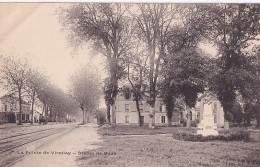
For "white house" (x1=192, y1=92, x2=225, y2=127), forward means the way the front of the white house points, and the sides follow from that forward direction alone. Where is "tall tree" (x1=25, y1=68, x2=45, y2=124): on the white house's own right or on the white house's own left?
on the white house's own right

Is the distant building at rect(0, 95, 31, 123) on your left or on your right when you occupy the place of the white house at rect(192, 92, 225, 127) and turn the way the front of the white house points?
on your right

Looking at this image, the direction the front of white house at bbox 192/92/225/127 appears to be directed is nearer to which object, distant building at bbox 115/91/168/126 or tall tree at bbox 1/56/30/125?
the tall tree

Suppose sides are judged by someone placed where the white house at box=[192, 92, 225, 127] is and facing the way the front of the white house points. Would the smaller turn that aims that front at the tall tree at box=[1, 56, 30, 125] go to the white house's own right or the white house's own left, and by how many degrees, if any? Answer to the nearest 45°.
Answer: approximately 90° to the white house's own right

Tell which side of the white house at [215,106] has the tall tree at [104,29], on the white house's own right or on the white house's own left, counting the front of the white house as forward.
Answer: on the white house's own right

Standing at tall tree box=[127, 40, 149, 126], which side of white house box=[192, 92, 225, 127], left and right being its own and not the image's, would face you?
right

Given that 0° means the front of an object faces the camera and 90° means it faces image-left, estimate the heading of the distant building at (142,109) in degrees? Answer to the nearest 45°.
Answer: approximately 0°

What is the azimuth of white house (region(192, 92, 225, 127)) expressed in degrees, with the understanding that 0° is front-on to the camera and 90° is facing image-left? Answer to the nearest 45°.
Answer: approximately 0°

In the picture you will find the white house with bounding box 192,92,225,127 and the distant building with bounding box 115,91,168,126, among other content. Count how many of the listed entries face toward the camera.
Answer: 2
